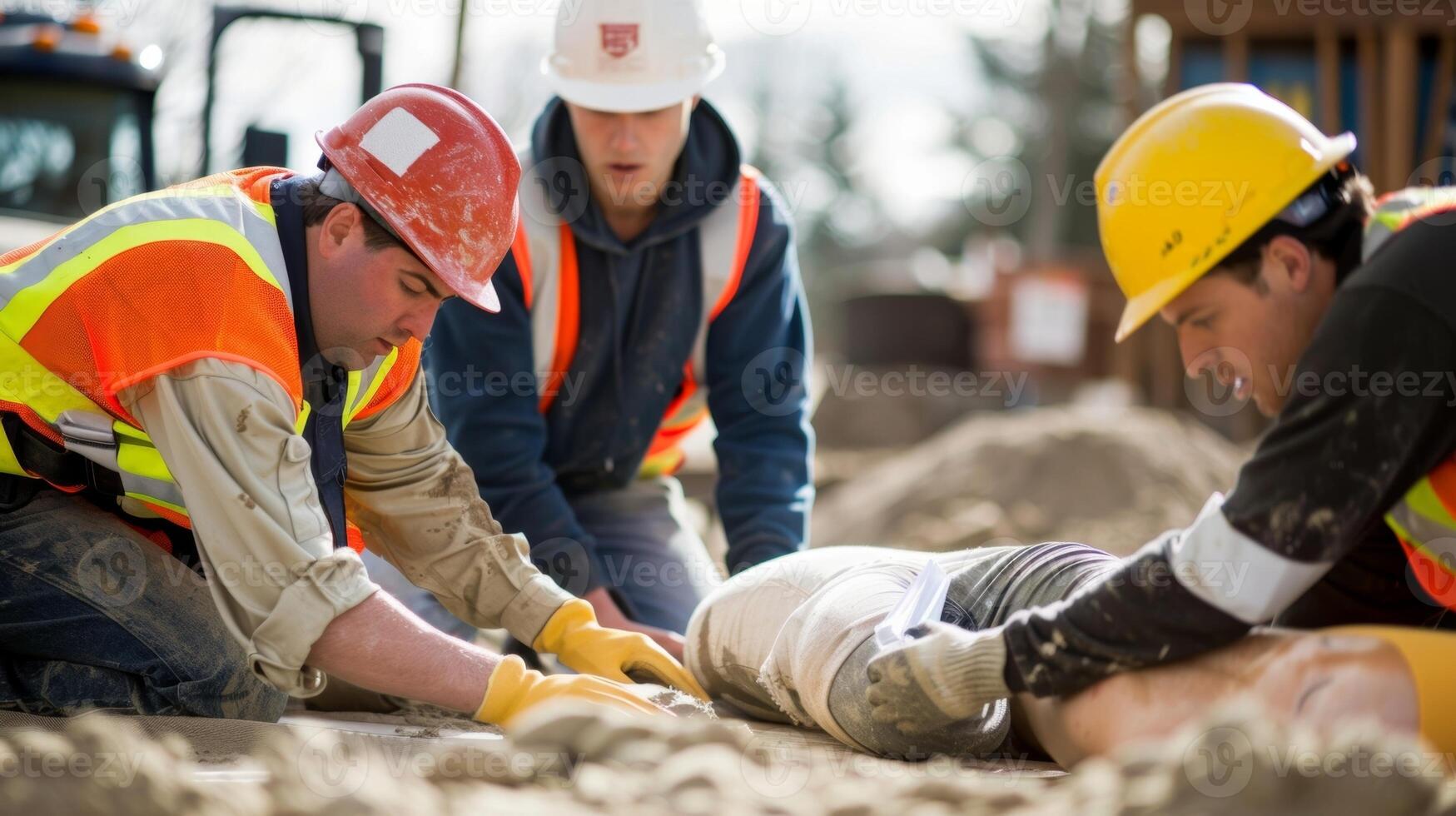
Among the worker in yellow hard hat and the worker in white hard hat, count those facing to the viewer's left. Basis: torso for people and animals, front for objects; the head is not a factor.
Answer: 1

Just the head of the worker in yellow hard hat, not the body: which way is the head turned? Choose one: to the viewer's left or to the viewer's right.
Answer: to the viewer's left

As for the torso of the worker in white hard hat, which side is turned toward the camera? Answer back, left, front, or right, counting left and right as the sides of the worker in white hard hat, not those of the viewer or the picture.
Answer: front

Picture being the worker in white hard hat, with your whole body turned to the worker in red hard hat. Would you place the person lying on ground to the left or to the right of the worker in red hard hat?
left

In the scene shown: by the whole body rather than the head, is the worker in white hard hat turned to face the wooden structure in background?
no

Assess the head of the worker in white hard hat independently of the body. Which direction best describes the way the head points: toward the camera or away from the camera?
toward the camera

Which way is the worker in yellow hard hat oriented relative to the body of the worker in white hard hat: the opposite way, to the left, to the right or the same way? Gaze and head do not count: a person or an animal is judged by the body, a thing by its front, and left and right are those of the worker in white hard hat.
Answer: to the right

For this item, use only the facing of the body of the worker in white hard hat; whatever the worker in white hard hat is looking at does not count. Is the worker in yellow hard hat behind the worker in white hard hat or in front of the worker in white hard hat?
in front

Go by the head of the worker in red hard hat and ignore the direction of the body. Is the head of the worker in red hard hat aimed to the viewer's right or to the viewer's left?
to the viewer's right

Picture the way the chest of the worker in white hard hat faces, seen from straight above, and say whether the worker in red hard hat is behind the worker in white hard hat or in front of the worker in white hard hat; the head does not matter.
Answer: in front

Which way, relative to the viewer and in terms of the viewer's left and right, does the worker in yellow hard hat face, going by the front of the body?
facing to the left of the viewer

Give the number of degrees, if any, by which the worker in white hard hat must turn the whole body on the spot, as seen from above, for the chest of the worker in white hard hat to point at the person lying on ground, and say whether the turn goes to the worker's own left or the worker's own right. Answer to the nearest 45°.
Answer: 0° — they already face them

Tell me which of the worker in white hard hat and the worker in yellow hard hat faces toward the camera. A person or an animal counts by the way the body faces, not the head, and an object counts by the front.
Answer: the worker in white hard hat

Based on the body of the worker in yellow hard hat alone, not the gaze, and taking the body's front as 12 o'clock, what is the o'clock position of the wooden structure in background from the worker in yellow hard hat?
The wooden structure in background is roughly at 3 o'clock from the worker in yellow hard hat.

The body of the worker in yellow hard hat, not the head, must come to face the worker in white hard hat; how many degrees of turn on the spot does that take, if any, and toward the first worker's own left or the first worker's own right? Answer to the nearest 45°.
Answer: approximately 45° to the first worker's own right
